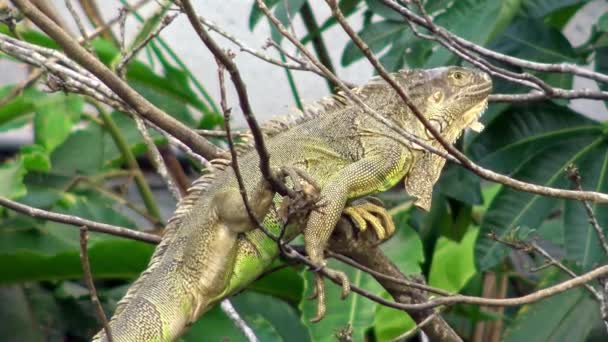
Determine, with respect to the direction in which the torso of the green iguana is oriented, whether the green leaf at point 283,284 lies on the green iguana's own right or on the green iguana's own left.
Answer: on the green iguana's own left

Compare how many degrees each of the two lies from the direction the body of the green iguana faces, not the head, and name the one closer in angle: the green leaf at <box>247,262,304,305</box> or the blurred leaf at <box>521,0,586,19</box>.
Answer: the blurred leaf

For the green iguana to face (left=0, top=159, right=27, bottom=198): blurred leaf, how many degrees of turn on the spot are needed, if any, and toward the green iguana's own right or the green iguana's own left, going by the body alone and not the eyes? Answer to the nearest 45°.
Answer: approximately 135° to the green iguana's own left

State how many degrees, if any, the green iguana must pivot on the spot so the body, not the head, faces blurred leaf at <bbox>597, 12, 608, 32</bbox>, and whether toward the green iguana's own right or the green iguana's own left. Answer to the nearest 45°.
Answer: approximately 45° to the green iguana's own left

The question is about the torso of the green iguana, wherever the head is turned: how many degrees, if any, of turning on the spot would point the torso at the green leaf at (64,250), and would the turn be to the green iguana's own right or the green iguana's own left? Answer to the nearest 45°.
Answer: approximately 135° to the green iguana's own left

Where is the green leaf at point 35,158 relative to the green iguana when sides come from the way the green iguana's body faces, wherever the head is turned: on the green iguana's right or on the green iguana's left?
on the green iguana's left

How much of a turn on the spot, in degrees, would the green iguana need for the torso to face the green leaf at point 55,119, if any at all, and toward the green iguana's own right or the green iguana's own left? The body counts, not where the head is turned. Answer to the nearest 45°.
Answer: approximately 135° to the green iguana's own left

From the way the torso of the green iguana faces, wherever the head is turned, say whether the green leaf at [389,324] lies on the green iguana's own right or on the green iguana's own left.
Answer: on the green iguana's own left

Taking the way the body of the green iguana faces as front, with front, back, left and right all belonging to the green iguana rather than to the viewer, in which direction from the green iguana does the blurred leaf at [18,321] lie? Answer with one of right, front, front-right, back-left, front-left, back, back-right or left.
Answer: back-left

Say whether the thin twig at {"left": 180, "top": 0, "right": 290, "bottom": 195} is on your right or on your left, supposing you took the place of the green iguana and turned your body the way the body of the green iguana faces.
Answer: on your right

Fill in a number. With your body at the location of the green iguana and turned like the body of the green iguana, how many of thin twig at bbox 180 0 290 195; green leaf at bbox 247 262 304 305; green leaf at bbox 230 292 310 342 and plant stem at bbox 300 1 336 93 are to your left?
3

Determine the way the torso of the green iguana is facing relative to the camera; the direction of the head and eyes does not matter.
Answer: to the viewer's right
